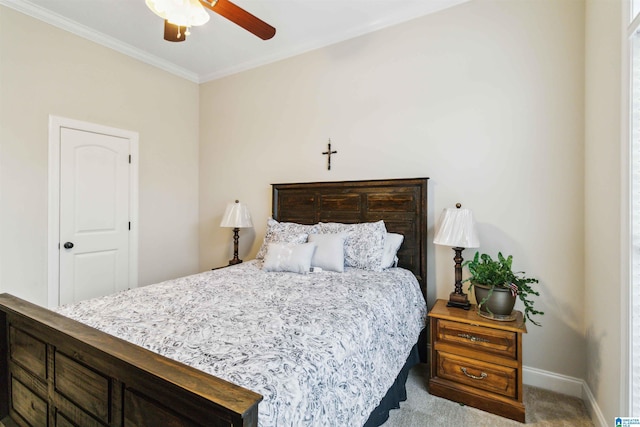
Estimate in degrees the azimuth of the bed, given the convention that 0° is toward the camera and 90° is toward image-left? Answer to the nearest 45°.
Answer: approximately 45°

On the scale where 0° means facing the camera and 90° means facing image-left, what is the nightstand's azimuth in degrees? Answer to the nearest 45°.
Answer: approximately 45°

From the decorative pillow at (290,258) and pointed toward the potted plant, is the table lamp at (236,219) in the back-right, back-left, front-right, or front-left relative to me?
back-left

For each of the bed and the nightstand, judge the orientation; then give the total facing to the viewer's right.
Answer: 0

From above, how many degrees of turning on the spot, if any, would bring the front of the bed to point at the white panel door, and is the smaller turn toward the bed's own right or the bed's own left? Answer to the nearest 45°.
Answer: approximately 135° to the bed's own right

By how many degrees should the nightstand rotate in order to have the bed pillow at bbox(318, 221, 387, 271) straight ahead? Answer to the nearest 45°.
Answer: approximately 45° to its right

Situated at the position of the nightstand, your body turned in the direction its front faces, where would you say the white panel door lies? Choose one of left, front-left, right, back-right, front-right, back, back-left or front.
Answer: front-right
